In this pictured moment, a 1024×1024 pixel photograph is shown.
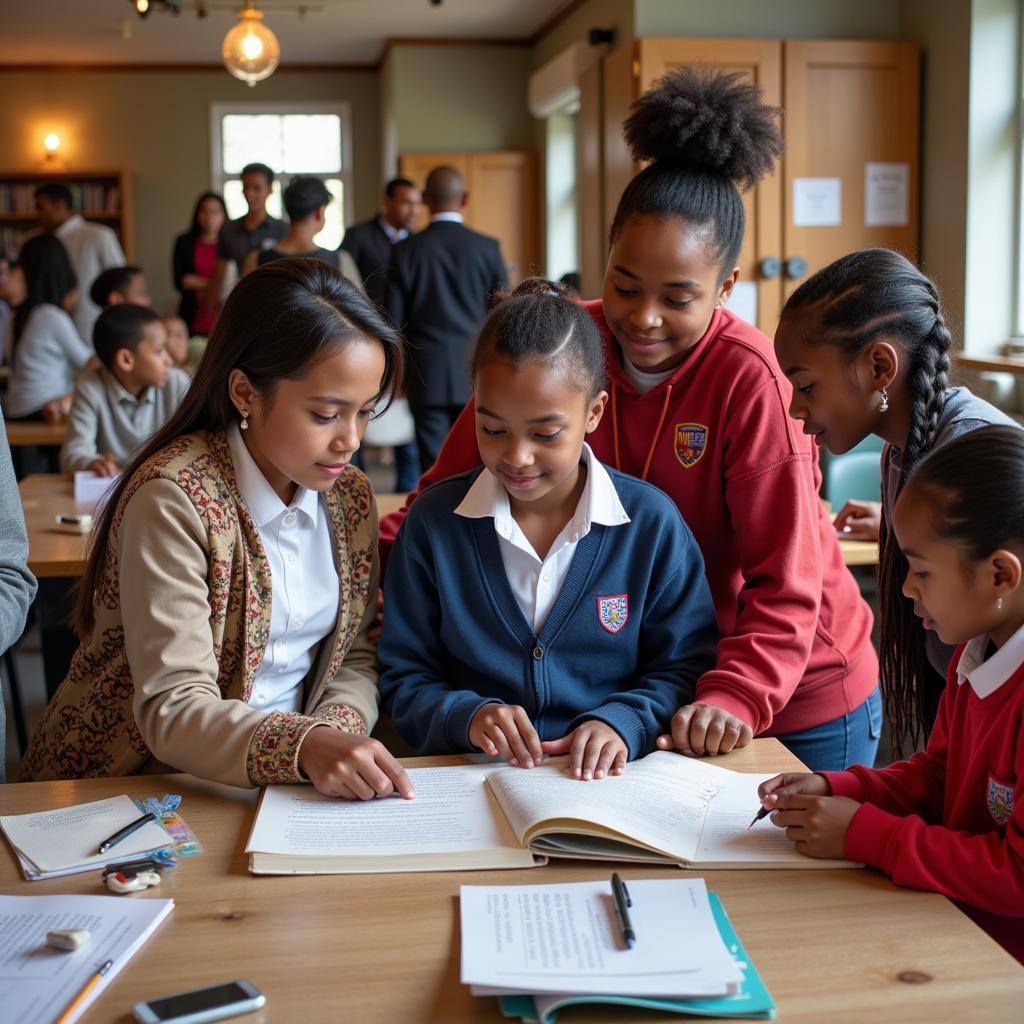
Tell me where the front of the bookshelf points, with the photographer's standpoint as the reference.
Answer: facing the viewer

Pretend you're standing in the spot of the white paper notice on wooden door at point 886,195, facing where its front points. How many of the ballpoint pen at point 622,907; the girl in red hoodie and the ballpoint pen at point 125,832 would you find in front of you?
3

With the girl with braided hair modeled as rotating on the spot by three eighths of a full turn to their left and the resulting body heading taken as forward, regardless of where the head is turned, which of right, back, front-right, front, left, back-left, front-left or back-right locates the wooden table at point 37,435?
back

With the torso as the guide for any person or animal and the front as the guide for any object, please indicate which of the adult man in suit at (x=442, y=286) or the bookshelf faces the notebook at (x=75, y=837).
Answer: the bookshelf

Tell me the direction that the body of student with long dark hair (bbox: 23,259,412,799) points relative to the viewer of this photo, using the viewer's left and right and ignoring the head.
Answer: facing the viewer and to the right of the viewer

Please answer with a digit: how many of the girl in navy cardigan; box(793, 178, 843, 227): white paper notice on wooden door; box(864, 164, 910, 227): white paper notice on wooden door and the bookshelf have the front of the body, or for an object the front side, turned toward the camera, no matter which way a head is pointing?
4

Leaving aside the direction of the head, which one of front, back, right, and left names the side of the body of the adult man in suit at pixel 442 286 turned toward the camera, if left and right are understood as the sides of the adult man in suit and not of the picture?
back

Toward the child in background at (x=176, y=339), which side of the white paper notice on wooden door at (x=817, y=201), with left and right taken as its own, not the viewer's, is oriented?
right

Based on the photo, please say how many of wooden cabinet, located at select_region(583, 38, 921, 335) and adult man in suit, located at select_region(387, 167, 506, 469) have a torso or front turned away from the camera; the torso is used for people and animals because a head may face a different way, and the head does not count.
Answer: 1

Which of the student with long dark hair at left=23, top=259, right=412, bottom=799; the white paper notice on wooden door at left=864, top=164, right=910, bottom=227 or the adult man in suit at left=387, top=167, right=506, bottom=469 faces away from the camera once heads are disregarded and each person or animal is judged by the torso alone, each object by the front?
the adult man in suit

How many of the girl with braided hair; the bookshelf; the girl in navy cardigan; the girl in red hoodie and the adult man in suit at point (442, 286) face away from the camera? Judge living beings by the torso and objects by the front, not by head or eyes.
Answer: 1

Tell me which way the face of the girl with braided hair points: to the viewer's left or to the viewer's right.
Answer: to the viewer's left

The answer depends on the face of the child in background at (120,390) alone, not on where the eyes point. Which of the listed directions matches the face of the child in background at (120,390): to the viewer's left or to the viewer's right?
to the viewer's right

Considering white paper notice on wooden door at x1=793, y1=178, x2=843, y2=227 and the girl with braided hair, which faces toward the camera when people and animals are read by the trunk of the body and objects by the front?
the white paper notice on wooden door

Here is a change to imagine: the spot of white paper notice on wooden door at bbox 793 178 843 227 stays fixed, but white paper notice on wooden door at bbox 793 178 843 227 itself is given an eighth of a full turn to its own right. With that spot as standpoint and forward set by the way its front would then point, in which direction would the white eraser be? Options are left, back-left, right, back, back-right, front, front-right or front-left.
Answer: front-left
